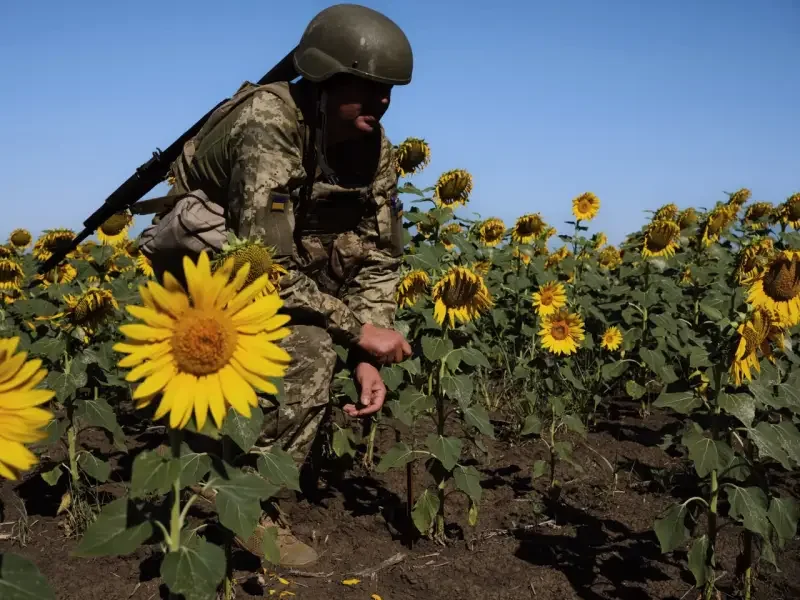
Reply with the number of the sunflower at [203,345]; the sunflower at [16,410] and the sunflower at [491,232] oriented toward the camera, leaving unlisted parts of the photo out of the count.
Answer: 3

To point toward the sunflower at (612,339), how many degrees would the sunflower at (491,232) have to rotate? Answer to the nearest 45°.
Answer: approximately 45° to its left

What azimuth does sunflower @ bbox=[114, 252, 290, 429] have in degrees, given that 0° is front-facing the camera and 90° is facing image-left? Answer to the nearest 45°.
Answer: approximately 0°

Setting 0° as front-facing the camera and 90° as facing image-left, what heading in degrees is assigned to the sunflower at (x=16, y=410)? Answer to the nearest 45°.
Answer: approximately 0°

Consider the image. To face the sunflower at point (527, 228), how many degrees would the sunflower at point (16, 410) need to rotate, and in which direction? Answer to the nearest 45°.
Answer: approximately 135° to its left

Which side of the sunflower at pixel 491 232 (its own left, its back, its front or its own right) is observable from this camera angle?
front

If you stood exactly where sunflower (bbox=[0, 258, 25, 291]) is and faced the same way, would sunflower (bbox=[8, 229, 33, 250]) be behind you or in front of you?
behind

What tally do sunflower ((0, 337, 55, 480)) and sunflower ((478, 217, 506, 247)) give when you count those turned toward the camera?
2
